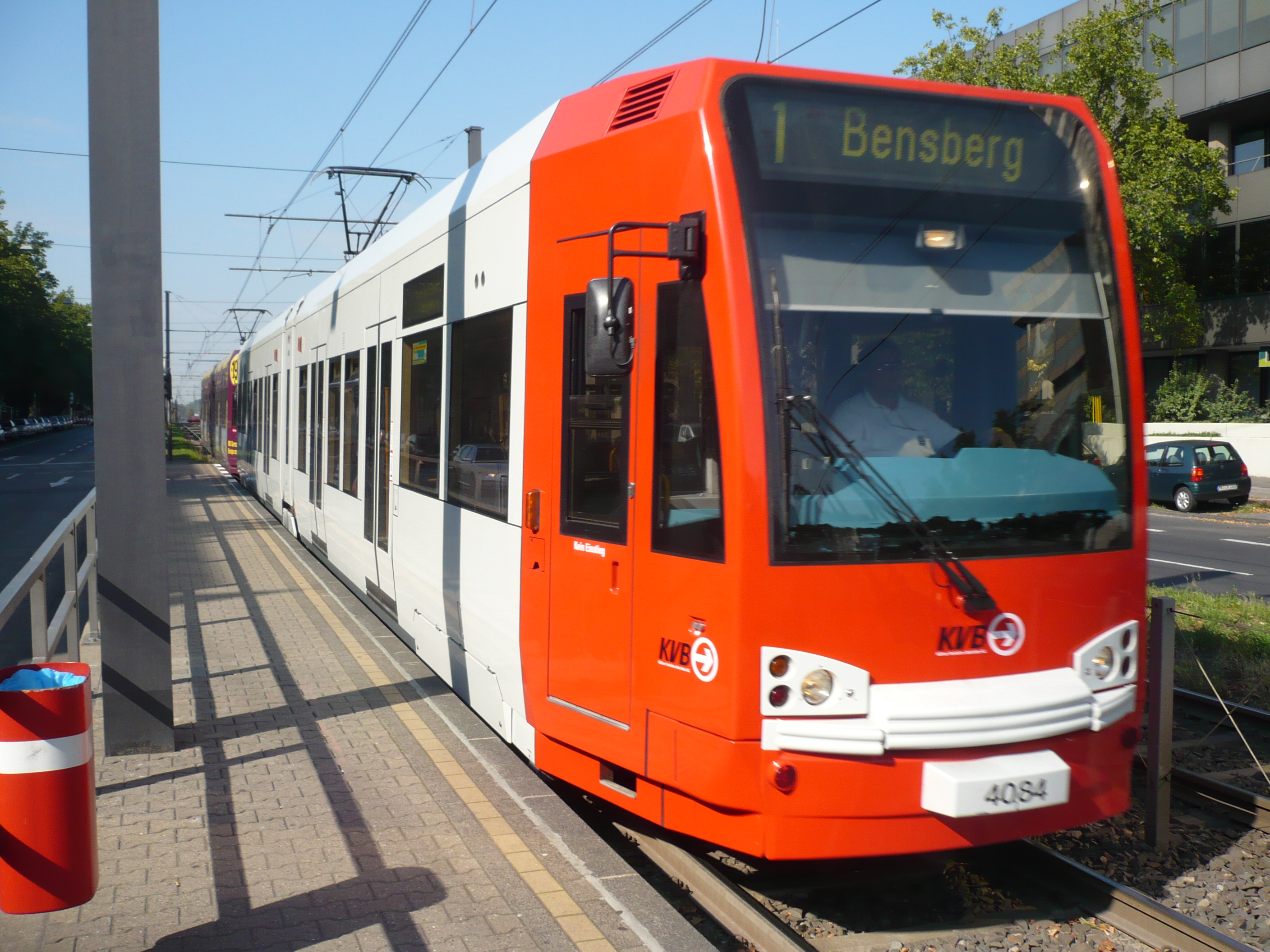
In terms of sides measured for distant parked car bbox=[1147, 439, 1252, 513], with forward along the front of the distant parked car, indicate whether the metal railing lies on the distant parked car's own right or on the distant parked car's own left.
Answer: on the distant parked car's own left

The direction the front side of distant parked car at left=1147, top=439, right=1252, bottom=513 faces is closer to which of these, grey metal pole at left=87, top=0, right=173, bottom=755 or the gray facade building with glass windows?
the gray facade building with glass windows

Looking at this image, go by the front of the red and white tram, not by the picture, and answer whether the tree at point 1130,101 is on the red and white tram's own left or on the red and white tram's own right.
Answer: on the red and white tram's own left

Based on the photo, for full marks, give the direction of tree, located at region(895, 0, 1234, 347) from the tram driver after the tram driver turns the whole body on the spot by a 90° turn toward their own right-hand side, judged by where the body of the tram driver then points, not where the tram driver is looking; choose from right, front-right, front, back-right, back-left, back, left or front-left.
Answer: back-right

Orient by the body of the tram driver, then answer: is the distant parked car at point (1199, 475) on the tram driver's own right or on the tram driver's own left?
on the tram driver's own left

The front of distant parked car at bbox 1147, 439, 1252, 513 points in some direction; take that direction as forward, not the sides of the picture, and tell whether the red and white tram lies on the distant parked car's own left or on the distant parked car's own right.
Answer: on the distant parked car's own left

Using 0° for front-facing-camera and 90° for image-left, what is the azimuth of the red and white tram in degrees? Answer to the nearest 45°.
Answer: approximately 315°

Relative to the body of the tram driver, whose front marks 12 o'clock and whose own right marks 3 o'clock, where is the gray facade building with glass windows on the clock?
The gray facade building with glass windows is roughly at 8 o'clock from the tram driver.

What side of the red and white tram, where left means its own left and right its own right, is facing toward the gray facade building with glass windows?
left

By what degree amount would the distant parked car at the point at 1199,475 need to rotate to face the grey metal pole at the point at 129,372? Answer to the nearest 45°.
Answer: approximately 135° to its left

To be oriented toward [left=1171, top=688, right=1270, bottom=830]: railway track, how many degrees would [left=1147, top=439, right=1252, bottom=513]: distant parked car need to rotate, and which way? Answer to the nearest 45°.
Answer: approximately 135° to its left

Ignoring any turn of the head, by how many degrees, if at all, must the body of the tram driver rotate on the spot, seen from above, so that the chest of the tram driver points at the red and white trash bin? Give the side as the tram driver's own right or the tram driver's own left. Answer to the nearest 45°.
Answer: approximately 90° to the tram driver's own right

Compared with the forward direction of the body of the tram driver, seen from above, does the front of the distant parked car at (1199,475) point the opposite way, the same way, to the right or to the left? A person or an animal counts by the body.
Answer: the opposite way
